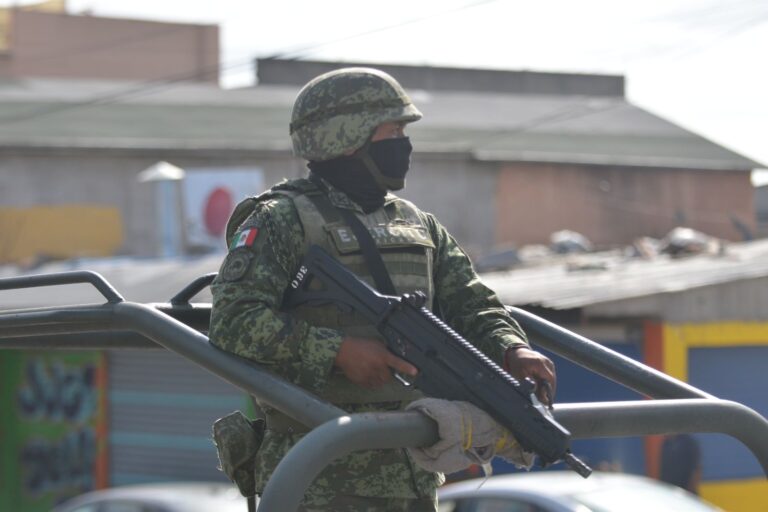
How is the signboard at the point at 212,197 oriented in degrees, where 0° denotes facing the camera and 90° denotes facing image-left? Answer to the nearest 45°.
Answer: approximately 0°

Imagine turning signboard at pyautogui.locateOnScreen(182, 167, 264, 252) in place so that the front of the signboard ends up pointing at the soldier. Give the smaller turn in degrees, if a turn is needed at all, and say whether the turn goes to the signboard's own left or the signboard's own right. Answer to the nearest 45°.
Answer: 0° — it already faces them

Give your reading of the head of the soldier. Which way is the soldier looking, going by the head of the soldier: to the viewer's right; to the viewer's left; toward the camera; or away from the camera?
to the viewer's right

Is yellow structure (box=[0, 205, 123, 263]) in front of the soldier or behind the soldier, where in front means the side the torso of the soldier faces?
behind

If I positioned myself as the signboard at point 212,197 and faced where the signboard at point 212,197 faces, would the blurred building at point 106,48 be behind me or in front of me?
behind

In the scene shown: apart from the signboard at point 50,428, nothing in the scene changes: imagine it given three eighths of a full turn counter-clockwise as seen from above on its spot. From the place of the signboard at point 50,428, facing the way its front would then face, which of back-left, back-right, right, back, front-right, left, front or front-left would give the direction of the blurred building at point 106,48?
front-left

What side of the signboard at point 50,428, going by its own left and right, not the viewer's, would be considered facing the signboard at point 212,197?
back

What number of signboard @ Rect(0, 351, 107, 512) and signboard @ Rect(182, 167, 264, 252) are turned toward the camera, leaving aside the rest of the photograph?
2

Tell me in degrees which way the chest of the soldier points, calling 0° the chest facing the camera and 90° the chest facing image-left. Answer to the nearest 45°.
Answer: approximately 315°
